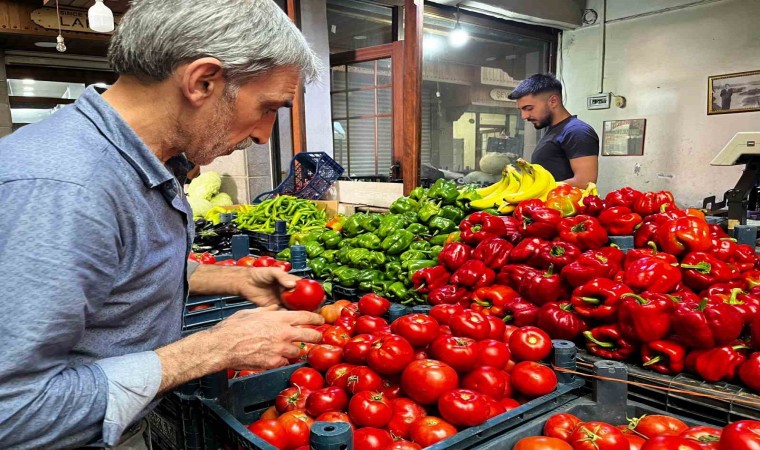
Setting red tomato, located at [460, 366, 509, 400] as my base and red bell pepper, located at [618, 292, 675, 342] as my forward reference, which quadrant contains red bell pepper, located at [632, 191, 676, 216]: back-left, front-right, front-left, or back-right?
front-left

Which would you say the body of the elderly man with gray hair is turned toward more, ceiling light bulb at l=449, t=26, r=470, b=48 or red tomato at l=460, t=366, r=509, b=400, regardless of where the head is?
the red tomato

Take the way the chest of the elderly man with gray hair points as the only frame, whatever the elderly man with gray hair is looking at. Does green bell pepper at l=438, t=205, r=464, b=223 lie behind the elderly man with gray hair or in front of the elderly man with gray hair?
in front

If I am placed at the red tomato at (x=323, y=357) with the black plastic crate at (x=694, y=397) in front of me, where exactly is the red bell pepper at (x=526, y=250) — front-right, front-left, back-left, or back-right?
front-left

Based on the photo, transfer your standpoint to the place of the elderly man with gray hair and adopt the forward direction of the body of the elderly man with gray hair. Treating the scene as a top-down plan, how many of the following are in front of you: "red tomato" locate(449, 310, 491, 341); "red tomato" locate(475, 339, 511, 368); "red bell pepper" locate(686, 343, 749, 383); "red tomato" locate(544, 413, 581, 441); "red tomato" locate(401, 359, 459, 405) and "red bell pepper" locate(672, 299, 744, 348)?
6

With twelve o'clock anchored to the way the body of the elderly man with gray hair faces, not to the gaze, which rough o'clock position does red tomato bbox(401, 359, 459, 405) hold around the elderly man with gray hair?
The red tomato is roughly at 12 o'clock from the elderly man with gray hair.

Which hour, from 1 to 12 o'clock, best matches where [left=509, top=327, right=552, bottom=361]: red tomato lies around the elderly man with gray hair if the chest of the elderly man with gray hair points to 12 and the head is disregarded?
The red tomato is roughly at 12 o'clock from the elderly man with gray hair.

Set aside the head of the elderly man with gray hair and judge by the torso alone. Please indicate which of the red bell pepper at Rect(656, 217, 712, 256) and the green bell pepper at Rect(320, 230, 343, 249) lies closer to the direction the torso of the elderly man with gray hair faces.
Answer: the red bell pepper

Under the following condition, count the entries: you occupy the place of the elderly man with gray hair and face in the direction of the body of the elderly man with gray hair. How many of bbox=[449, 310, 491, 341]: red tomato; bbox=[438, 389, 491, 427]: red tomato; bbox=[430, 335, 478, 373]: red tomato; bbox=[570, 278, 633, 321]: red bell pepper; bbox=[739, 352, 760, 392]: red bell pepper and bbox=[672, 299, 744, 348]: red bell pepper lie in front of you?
6

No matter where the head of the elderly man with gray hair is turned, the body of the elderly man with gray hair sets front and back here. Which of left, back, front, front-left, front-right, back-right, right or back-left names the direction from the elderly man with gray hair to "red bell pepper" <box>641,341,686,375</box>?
front

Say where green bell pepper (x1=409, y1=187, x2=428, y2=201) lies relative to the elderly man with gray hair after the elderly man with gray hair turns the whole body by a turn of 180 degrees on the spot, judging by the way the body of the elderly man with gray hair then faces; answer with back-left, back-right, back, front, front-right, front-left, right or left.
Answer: back-right

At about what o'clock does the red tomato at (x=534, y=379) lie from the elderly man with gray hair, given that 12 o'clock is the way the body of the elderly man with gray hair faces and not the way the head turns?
The red tomato is roughly at 12 o'clock from the elderly man with gray hair.

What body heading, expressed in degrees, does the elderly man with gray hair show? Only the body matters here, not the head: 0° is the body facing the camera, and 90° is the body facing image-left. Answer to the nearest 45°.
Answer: approximately 270°

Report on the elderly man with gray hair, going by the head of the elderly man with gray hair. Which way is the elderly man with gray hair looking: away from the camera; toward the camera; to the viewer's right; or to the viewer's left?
to the viewer's right

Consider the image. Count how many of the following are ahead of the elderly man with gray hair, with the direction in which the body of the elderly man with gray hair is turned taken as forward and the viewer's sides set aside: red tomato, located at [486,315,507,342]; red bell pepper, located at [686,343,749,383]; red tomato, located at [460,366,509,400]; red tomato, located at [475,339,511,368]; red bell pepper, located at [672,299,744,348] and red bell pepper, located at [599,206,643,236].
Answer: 6

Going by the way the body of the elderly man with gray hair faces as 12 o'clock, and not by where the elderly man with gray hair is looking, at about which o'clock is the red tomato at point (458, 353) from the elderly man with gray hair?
The red tomato is roughly at 12 o'clock from the elderly man with gray hair.

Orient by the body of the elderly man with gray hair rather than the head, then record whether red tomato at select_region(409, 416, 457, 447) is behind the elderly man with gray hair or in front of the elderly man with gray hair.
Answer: in front

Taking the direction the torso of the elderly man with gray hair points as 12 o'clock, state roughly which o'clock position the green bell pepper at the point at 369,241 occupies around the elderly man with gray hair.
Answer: The green bell pepper is roughly at 10 o'clock from the elderly man with gray hair.

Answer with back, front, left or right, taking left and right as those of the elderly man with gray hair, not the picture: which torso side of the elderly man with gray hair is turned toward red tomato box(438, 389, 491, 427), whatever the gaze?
front
